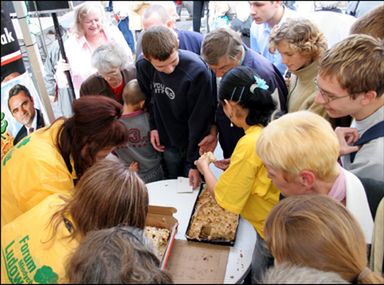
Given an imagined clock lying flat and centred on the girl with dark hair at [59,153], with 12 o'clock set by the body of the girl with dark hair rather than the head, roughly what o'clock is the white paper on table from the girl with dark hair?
The white paper on table is roughly at 12 o'clock from the girl with dark hair.

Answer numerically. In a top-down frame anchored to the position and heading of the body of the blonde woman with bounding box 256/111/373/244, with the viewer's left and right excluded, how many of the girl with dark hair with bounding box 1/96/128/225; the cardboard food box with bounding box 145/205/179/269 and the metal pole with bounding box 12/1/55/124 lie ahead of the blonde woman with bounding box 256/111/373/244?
3

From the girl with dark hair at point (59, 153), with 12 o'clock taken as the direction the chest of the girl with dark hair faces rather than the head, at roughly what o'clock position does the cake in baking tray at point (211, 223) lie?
The cake in baking tray is roughly at 1 o'clock from the girl with dark hair.

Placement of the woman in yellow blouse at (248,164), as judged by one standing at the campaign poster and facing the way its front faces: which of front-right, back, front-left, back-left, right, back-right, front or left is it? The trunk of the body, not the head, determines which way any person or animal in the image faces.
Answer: front-left

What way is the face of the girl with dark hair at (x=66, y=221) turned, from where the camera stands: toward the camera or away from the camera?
away from the camera

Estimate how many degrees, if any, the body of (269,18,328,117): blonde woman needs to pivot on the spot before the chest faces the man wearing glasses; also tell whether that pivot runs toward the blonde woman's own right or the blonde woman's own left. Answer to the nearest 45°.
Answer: approximately 90° to the blonde woman's own left

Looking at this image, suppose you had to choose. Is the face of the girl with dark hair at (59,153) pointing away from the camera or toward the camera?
away from the camera

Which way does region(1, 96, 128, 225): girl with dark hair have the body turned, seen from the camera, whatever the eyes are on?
to the viewer's right

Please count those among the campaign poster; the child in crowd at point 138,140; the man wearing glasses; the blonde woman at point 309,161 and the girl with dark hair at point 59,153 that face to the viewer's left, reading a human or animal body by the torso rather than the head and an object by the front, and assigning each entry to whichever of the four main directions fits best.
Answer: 2

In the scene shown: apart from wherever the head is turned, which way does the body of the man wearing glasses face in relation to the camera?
to the viewer's left

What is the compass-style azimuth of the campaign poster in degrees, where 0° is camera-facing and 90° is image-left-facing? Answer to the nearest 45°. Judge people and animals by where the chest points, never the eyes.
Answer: approximately 0°

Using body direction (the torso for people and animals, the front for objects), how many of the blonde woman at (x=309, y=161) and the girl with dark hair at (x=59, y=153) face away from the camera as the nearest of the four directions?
0

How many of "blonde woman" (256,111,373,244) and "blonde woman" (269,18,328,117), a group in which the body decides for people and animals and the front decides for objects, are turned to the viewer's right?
0
